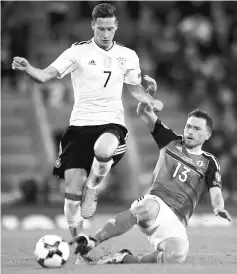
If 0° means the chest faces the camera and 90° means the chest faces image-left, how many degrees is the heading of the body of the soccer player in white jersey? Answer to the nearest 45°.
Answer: approximately 0°

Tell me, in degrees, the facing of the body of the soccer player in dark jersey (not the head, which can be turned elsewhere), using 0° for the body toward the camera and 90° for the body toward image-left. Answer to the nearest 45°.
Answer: approximately 45°

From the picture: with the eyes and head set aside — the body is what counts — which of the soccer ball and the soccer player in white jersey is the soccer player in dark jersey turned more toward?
the soccer ball
